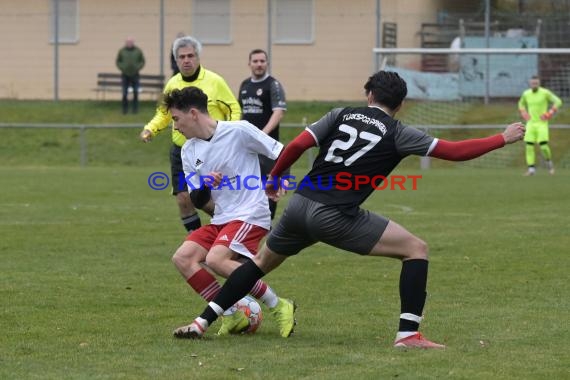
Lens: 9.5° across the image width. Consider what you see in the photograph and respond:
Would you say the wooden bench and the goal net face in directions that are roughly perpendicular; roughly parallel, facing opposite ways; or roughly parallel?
roughly parallel

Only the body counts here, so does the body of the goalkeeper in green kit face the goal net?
no

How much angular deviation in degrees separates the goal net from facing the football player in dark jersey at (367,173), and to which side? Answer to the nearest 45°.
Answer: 0° — it already faces them

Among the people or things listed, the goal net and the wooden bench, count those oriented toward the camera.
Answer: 2

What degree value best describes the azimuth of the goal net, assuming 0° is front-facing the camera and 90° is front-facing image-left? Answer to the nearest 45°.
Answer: approximately 0°

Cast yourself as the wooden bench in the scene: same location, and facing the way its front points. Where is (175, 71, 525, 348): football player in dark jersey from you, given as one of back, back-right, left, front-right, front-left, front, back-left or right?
front

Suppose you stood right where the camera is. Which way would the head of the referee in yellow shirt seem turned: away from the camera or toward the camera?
toward the camera

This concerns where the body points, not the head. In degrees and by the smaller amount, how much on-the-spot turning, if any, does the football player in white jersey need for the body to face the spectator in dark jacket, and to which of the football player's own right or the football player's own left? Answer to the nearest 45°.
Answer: approximately 135° to the football player's own right

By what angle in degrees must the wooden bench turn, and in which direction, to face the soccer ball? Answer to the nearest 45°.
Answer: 0° — it already faces it

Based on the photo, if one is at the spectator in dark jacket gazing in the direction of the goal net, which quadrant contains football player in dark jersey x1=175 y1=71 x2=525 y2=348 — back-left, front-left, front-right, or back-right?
front-right

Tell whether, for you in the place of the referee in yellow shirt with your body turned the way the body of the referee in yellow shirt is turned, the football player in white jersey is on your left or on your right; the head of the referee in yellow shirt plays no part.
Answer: on your left

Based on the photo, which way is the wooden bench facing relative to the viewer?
toward the camera

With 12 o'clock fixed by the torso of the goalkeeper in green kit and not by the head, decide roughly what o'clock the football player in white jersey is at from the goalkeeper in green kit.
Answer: The football player in white jersey is roughly at 12 o'clock from the goalkeeper in green kit.
